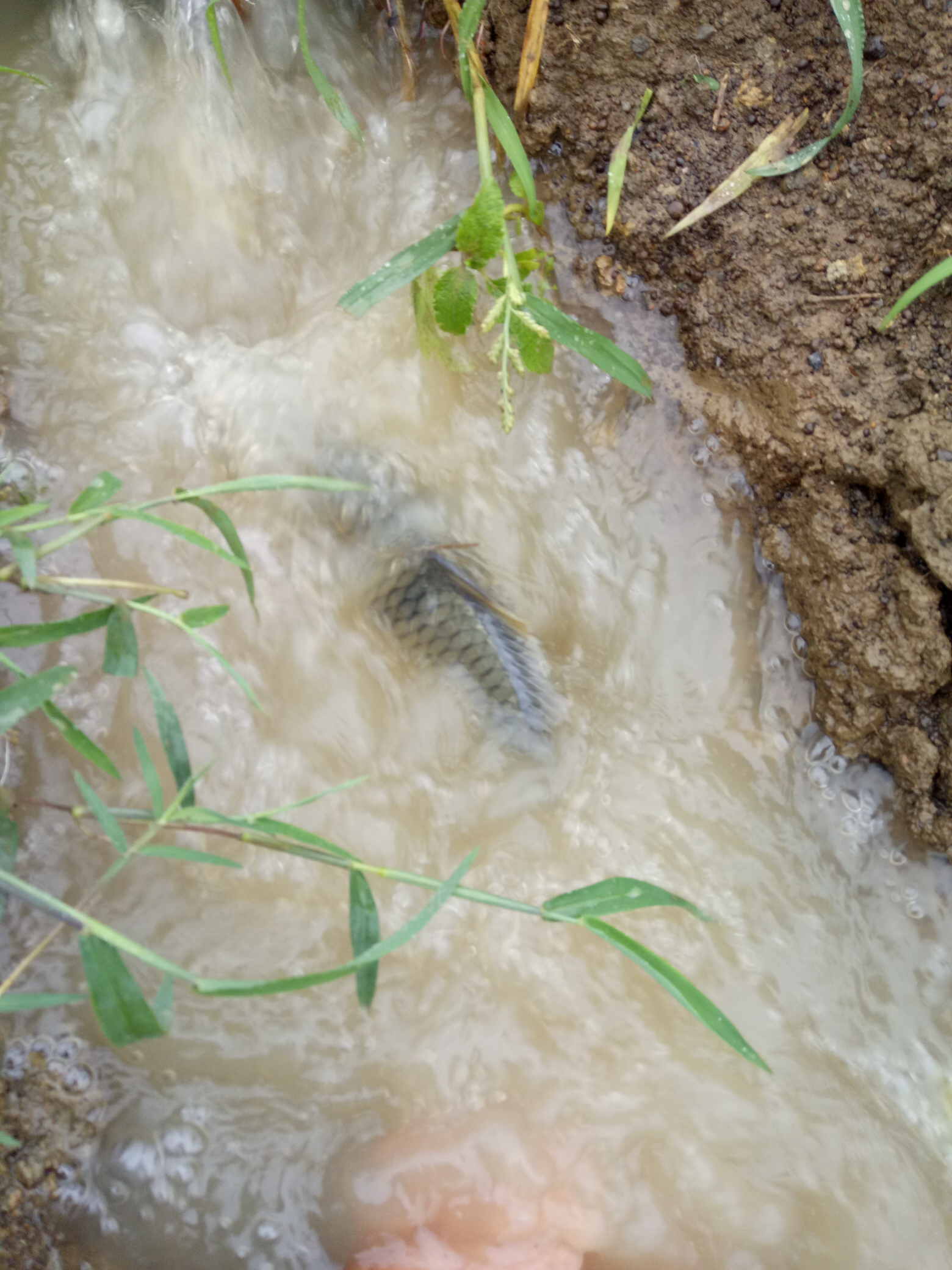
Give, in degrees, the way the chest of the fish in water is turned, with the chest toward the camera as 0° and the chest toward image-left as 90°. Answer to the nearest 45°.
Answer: approximately 135°
